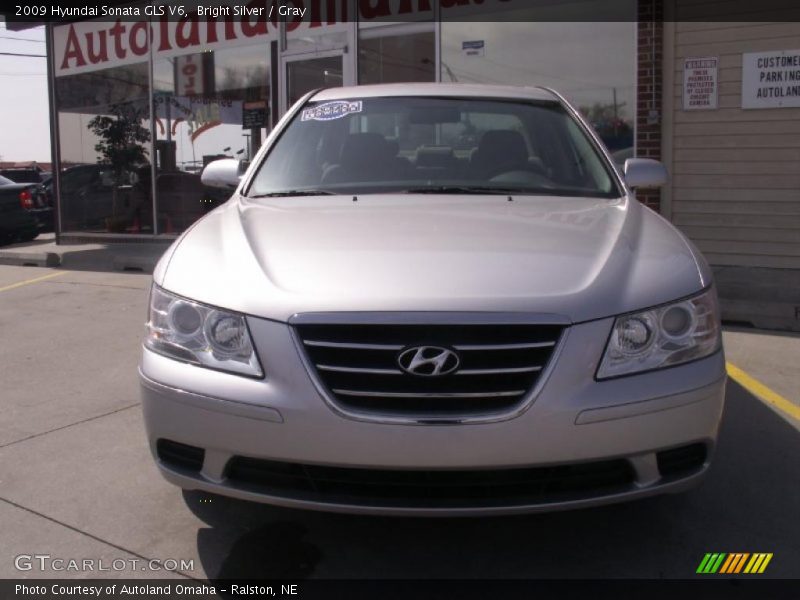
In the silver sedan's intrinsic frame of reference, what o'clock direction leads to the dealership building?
The dealership building is roughly at 6 o'clock from the silver sedan.

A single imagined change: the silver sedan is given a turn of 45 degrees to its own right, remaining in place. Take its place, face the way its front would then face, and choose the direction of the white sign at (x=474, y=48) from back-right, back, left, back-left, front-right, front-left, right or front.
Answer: back-right

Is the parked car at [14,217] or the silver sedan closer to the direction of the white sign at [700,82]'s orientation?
the silver sedan

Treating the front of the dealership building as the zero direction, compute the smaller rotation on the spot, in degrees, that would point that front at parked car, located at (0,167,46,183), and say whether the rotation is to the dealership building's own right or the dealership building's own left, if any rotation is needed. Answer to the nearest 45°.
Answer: approximately 90° to the dealership building's own right

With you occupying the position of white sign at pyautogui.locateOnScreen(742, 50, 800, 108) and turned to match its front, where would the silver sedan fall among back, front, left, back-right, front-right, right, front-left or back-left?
front

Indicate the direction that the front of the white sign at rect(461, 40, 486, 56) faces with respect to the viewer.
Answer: facing the viewer

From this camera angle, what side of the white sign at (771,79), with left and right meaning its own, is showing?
front

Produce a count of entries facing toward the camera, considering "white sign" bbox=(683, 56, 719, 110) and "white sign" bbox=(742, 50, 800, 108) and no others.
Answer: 2

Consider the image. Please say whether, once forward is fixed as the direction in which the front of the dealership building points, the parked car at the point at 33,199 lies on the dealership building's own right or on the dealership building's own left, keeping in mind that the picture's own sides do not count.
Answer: on the dealership building's own right

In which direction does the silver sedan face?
toward the camera

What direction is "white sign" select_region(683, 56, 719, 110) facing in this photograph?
toward the camera

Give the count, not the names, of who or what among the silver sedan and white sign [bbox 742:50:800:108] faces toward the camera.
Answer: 2

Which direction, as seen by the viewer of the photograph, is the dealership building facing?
facing the viewer and to the left of the viewer
